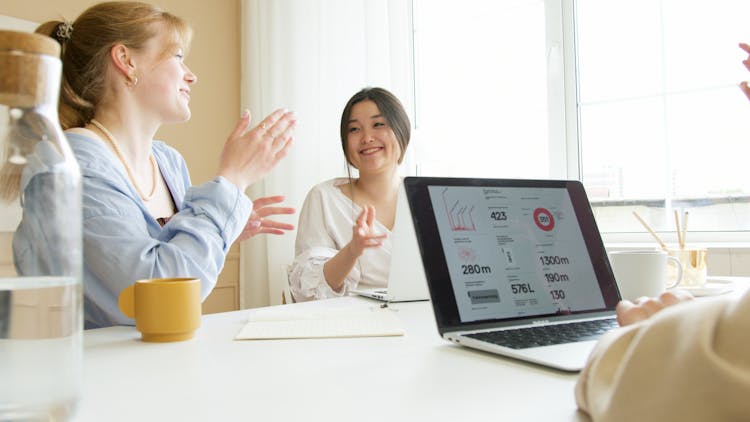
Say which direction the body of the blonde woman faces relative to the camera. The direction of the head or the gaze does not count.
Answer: to the viewer's right

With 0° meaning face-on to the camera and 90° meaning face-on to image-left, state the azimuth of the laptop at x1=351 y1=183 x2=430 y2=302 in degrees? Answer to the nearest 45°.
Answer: approximately 135°

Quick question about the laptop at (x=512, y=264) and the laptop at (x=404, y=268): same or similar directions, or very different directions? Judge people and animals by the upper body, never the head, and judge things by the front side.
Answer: very different directions

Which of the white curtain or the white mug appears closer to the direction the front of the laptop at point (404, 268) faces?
the white curtain

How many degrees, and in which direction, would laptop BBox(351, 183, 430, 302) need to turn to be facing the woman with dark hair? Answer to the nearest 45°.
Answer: approximately 45° to its right

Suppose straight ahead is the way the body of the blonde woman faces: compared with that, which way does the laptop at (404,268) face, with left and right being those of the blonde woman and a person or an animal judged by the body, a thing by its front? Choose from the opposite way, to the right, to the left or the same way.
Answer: to the left

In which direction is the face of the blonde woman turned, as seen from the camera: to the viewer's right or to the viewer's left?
to the viewer's right

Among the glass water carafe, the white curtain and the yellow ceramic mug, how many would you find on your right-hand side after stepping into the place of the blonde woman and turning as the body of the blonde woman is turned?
2

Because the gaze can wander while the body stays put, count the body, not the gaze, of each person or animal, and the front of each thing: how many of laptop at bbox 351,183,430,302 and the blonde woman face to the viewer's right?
1
